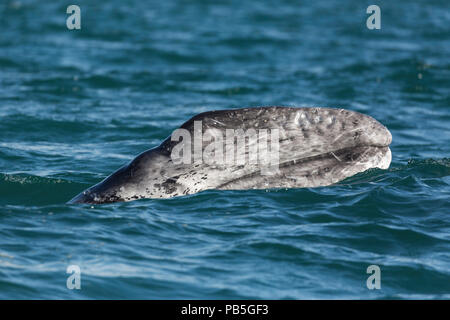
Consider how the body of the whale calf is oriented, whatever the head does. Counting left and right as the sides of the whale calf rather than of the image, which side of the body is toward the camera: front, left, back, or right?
right
